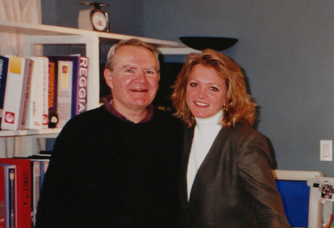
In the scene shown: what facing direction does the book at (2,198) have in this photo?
toward the camera

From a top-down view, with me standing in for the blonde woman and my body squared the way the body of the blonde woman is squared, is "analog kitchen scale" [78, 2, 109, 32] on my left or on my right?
on my right

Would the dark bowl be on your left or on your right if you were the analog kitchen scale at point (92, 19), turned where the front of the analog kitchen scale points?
on your left

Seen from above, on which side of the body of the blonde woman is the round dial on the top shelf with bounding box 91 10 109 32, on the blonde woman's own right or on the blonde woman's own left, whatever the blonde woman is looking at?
on the blonde woman's own right
